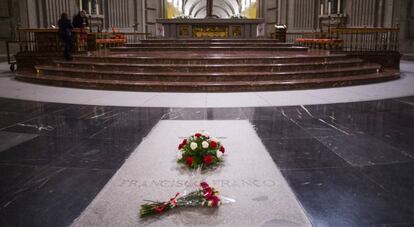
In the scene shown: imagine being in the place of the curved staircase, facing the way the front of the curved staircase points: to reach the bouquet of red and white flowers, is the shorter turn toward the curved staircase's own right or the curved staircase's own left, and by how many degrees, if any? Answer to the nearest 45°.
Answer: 0° — it already faces it

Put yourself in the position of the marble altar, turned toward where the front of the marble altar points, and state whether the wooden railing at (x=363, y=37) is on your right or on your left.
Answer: on your left

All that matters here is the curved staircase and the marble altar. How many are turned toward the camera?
2

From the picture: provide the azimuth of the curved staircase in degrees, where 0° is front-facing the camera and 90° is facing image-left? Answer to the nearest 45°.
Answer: approximately 0°

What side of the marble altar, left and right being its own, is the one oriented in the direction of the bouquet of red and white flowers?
front

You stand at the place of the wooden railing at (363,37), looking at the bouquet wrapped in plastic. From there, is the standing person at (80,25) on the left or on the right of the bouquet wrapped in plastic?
right

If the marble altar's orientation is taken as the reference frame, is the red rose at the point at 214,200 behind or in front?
in front

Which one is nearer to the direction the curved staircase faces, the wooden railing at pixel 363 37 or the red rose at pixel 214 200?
the red rose

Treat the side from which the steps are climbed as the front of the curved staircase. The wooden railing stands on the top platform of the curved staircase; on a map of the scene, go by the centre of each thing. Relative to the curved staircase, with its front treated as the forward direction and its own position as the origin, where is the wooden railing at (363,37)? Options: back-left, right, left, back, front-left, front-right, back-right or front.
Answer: back-left

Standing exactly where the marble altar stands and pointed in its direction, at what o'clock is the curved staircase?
The curved staircase is roughly at 12 o'clock from the marble altar.

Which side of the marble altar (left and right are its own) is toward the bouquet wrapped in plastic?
front

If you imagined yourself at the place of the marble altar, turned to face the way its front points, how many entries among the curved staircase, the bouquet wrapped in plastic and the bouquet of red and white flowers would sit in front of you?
3

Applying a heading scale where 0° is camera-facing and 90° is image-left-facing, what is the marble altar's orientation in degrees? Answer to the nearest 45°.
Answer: approximately 0°
